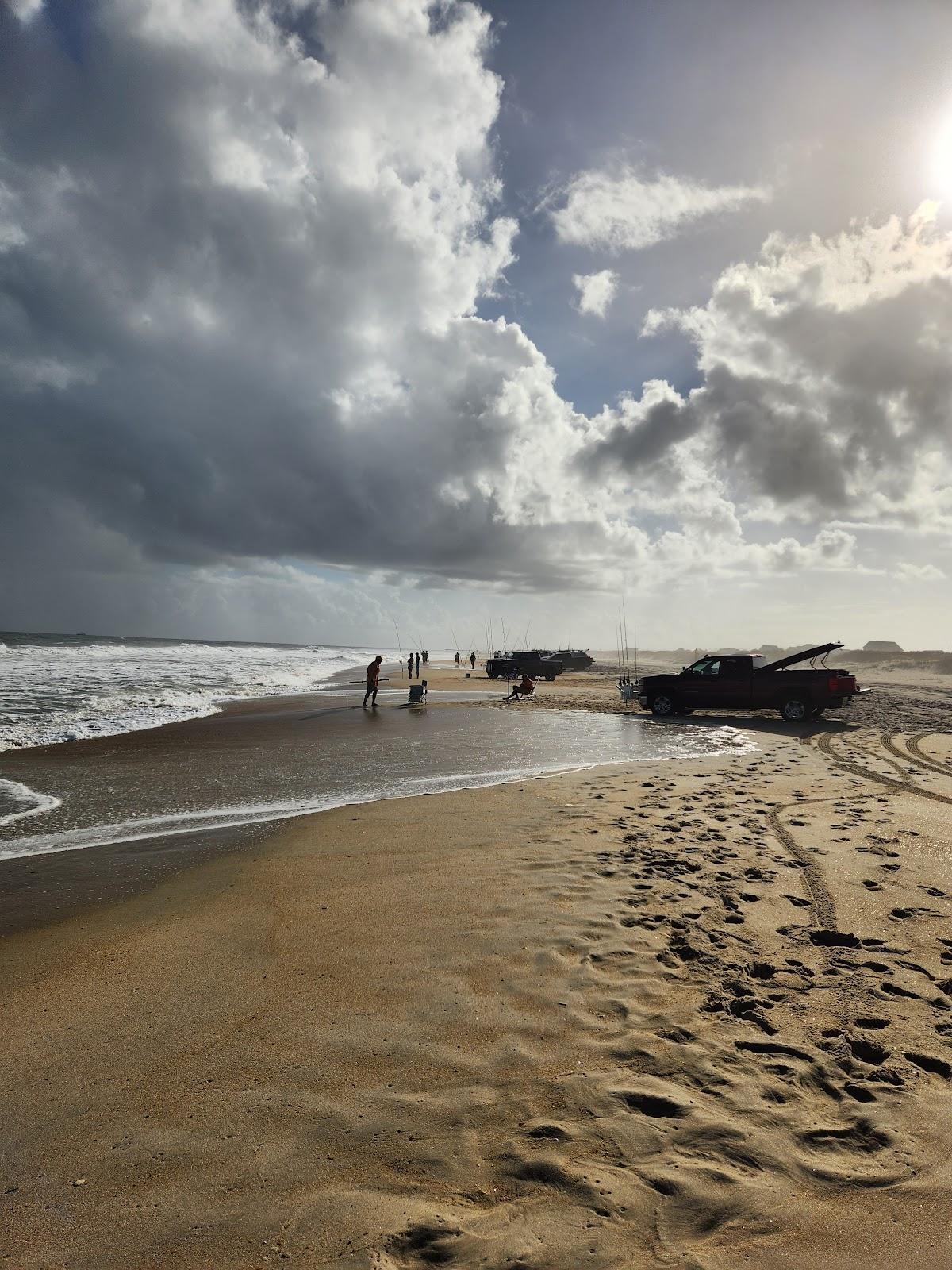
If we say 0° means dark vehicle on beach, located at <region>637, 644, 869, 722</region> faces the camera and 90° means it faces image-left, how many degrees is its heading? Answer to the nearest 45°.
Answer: approximately 90°

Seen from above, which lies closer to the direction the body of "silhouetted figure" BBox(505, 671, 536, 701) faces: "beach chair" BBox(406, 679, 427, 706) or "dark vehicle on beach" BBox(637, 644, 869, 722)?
the beach chair

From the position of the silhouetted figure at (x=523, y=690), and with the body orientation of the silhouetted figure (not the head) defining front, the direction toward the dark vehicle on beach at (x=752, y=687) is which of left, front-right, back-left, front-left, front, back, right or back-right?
back-left

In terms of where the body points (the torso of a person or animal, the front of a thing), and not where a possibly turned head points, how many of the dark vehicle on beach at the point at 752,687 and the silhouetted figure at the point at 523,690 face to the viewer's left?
2

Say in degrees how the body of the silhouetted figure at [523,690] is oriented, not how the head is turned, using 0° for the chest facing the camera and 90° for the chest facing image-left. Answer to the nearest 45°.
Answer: approximately 90°

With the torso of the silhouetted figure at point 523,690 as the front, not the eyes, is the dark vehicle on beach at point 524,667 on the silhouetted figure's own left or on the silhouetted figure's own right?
on the silhouetted figure's own right
